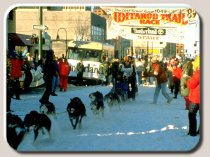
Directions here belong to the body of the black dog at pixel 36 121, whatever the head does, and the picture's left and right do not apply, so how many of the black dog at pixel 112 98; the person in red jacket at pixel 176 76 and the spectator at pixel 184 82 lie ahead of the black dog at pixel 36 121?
0

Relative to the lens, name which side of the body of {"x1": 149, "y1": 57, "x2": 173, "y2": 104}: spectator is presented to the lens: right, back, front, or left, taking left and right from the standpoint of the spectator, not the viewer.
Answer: left

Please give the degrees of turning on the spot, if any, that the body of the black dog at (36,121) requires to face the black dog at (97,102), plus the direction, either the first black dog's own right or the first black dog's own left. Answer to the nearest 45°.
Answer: approximately 135° to the first black dog's own left

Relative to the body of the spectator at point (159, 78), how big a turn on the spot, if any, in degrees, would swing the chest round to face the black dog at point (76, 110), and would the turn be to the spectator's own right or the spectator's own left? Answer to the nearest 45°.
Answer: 0° — they already face it

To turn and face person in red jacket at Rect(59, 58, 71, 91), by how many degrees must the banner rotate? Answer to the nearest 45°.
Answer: approximately 90° to its right

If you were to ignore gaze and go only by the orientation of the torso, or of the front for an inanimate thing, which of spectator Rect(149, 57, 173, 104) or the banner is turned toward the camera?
the banner

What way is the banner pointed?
toward the camera

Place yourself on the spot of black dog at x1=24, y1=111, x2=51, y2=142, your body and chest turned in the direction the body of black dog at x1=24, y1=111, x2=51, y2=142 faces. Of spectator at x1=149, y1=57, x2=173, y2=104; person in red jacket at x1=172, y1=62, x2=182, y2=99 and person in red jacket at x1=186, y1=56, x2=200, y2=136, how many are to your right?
0

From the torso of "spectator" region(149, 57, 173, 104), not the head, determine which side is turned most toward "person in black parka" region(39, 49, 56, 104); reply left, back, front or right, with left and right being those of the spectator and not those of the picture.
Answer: front

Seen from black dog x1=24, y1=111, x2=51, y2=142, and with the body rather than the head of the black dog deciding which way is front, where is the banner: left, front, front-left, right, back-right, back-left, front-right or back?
back-left

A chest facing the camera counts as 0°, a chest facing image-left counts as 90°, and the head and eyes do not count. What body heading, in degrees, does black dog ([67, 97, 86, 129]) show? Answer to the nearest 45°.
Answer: approximately 45°
